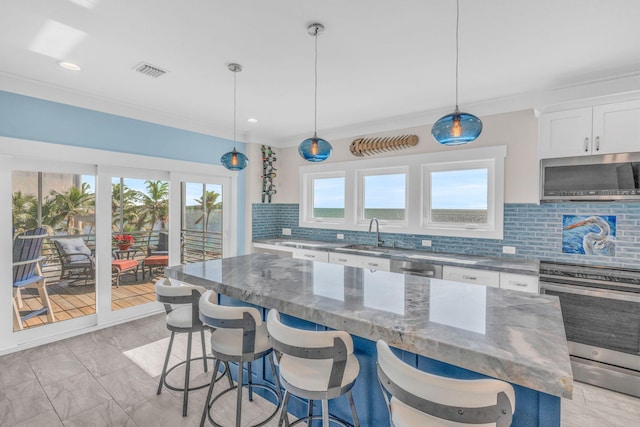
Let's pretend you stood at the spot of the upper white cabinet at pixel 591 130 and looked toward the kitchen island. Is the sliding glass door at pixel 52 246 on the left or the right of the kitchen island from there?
right

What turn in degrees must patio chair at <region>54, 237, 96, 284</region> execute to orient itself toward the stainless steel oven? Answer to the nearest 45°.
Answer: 0° — it already faces it

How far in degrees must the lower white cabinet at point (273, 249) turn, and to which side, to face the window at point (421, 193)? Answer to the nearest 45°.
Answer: approximately 90° to its left

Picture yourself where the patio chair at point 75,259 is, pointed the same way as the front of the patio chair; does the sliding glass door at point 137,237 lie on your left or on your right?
on your left

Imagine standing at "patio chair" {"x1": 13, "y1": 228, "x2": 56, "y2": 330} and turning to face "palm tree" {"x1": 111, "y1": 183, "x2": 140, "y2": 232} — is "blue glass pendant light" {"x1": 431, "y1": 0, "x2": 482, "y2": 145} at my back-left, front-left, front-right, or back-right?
back-right

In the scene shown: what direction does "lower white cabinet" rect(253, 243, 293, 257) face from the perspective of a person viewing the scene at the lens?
facing the viewer and to the left of the viewer

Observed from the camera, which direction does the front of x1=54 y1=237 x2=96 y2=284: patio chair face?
facing the viewer and to the right of the viewer

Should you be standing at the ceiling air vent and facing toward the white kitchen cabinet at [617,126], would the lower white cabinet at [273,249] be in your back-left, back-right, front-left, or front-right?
front-left

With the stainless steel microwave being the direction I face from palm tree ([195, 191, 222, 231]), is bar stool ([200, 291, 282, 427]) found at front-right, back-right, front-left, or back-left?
front-right

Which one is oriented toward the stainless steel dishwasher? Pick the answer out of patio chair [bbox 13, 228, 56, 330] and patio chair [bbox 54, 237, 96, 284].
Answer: patio chair [bbox 54, 237, 96, 284]

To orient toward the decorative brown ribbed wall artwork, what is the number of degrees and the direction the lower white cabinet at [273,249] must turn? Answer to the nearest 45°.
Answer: approximately 90° to its left
